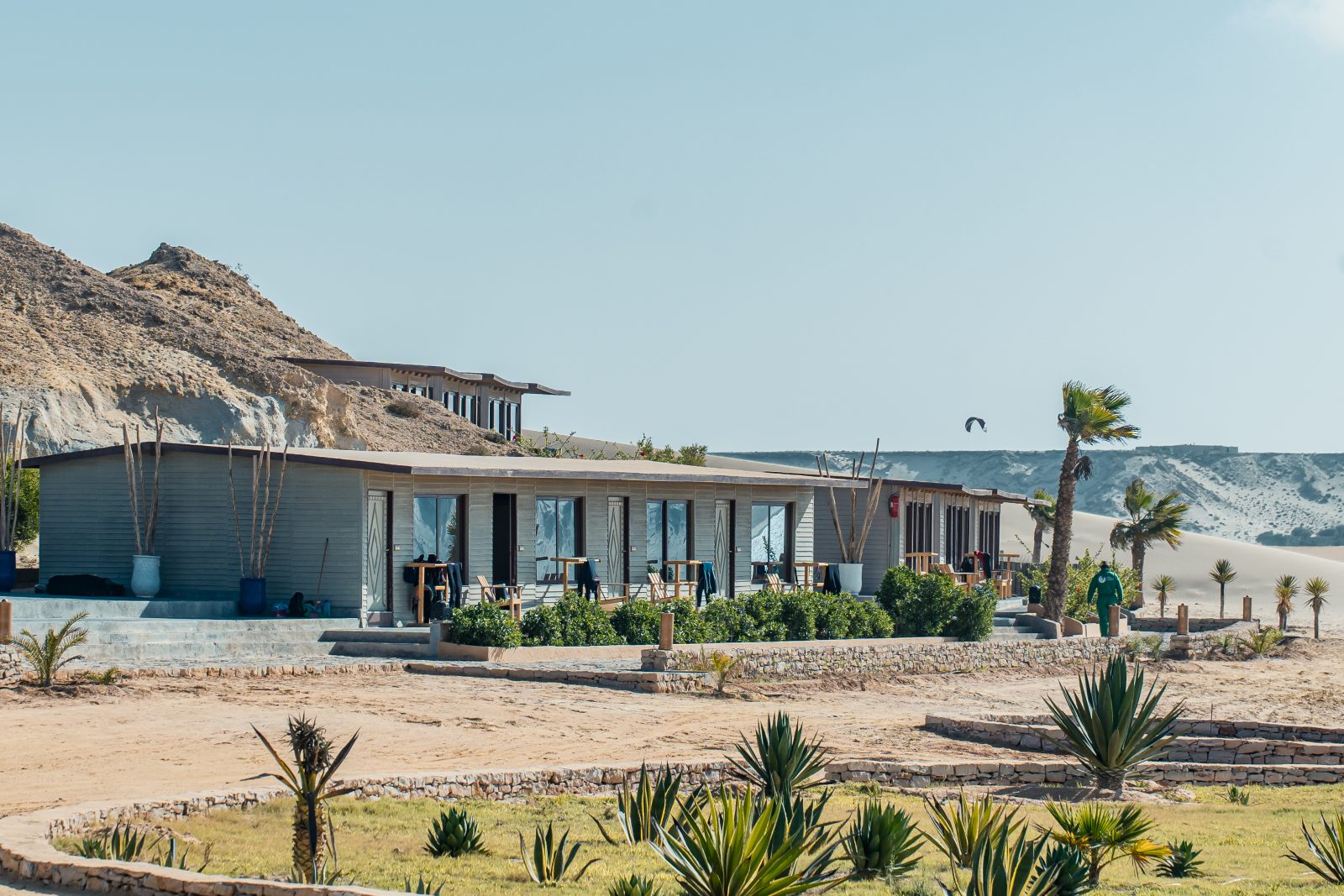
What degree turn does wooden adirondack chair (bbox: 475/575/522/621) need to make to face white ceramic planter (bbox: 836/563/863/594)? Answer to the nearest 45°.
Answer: approximately 90° to its left

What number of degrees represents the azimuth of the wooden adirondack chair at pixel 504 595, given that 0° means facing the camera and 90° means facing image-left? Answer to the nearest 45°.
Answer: approximately 315°

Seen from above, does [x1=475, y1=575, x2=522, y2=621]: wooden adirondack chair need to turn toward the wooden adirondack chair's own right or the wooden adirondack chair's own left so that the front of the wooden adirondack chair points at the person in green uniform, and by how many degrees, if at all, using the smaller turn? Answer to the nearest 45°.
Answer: approximately 90° to the wooden adirondack chair's own left

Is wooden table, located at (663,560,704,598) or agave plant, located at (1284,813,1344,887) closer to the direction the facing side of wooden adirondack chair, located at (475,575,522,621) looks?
the agave plant

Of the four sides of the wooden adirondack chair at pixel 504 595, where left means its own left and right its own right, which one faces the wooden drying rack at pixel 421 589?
right

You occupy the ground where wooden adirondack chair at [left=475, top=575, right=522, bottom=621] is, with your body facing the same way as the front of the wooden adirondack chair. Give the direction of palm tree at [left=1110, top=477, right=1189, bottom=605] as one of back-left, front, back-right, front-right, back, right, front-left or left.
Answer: left

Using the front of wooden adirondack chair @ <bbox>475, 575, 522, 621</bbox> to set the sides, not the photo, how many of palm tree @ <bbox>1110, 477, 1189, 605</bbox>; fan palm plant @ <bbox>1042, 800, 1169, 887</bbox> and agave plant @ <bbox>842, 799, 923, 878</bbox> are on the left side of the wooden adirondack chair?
1

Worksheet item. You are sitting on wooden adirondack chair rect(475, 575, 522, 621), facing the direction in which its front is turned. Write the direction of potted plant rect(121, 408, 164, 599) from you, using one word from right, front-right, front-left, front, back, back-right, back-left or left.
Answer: back-right

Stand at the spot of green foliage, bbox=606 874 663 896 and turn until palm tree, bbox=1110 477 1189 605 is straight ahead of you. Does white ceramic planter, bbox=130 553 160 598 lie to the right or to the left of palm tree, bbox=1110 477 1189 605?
left

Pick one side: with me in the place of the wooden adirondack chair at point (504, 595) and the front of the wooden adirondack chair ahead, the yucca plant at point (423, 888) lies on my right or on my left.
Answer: on my right

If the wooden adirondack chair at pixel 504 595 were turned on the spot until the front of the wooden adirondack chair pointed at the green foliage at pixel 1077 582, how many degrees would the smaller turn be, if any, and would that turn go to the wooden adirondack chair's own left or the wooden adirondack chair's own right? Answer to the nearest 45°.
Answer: approximately 90° to the wooden adirondack chair's own left

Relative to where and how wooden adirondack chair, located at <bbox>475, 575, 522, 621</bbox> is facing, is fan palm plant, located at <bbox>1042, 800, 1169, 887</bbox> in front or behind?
in front

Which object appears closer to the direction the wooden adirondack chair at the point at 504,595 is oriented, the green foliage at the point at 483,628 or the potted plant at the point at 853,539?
the green foliage

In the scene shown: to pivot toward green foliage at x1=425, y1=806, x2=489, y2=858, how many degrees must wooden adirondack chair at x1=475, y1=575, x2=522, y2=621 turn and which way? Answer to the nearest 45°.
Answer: approximately 45° to its right

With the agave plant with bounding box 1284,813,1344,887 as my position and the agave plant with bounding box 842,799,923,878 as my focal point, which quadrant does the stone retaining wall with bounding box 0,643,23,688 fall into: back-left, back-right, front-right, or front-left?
front-right

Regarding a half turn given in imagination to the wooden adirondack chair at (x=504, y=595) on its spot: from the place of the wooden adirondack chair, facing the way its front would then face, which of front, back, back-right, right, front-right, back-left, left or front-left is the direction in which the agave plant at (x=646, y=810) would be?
back-left

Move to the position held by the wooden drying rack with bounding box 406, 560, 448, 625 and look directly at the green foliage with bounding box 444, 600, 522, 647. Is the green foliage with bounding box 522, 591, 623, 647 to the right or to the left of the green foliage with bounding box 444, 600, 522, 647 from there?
left
